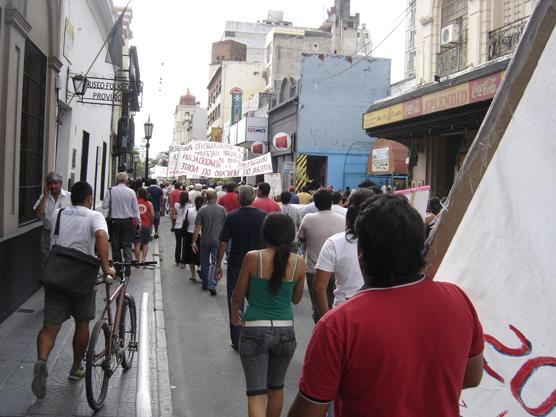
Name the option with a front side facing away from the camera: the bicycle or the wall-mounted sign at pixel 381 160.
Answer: the bicycle

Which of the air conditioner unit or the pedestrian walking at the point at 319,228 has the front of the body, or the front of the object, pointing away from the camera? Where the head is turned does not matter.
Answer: the pedestrian walking

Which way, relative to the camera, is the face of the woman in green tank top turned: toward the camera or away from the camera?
away from the camera

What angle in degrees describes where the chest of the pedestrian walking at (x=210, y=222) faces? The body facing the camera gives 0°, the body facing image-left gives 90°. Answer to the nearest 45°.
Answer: approximately 180°

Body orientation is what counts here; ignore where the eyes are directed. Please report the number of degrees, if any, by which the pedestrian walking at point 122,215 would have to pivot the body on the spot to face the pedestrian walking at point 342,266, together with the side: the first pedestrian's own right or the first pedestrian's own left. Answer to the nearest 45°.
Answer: approximately 180°

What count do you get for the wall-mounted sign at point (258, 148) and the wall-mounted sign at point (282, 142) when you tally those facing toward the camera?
2

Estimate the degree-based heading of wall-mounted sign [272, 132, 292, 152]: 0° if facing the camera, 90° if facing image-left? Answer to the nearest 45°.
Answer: approximately 0°

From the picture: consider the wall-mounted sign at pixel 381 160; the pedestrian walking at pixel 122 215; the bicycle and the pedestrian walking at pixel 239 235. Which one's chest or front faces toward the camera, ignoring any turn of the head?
the wall-mounted sign

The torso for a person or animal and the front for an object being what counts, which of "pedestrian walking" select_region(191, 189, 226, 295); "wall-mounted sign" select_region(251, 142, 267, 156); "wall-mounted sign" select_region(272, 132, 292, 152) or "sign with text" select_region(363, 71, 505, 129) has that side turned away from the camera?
the pedestrian walking

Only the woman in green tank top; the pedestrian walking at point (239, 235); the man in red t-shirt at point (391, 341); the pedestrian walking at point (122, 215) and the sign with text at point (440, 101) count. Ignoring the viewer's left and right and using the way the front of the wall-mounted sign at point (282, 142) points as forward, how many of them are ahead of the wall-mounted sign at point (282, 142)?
5

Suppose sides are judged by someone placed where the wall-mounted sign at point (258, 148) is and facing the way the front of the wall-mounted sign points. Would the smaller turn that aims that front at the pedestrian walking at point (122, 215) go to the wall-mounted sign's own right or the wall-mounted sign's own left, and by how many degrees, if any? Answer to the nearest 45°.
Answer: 0° — it already faces them

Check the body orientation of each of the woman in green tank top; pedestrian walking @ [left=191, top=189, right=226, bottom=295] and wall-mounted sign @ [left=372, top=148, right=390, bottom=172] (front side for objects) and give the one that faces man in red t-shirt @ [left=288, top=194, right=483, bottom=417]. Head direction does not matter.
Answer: the wall-mounted sign

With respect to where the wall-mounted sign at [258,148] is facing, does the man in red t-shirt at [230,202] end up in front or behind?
in front
